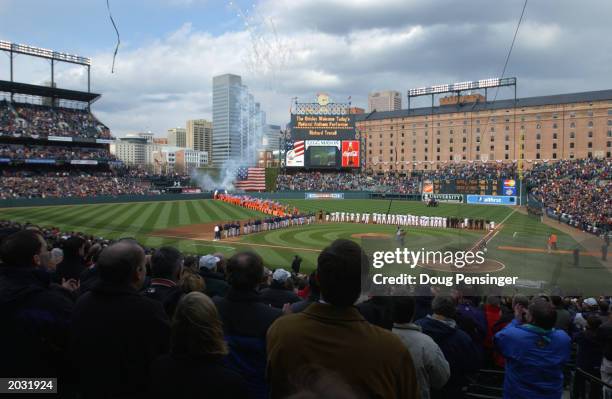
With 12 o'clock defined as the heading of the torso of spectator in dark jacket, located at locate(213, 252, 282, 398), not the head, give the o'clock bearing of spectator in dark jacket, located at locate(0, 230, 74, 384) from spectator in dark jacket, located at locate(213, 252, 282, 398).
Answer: spectator in dark jacket, located at locate(0, 230, 74, 384) is roughly at 9 o'clock from spectator in dark jacket, located at locate(213, 252, 282, 398).

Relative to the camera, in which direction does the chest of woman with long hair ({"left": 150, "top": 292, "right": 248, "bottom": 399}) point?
away from the camera

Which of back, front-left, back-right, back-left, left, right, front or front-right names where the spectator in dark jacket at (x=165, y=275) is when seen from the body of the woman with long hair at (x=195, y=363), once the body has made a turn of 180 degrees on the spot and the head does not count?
back

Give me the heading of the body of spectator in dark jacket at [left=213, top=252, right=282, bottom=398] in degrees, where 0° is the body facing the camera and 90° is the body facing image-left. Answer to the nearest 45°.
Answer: approximately 180°

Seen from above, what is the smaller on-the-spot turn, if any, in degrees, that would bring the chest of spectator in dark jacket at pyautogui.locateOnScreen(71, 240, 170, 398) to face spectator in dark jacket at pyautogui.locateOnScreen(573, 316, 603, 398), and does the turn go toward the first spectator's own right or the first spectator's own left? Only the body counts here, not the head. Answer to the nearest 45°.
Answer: approximately 45° to the first spectator's own right

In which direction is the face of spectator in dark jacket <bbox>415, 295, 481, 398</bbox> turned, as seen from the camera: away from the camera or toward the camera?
away from the camera

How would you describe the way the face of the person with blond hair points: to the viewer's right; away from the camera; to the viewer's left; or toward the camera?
away from the camera

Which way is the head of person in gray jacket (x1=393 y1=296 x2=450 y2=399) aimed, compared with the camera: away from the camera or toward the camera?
away from the camera

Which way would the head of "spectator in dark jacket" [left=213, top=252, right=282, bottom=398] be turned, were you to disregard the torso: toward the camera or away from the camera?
away from the camera

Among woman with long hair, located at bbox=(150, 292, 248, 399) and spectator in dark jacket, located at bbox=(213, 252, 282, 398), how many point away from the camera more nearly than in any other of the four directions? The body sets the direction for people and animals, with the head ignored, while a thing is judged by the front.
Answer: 2

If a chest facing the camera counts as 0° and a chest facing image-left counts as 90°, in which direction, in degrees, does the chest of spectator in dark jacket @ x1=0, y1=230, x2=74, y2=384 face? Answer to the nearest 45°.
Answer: approximately 225°

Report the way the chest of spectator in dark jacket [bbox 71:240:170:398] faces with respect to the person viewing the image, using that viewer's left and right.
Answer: facing away from the viewer and to the right of the viewer
